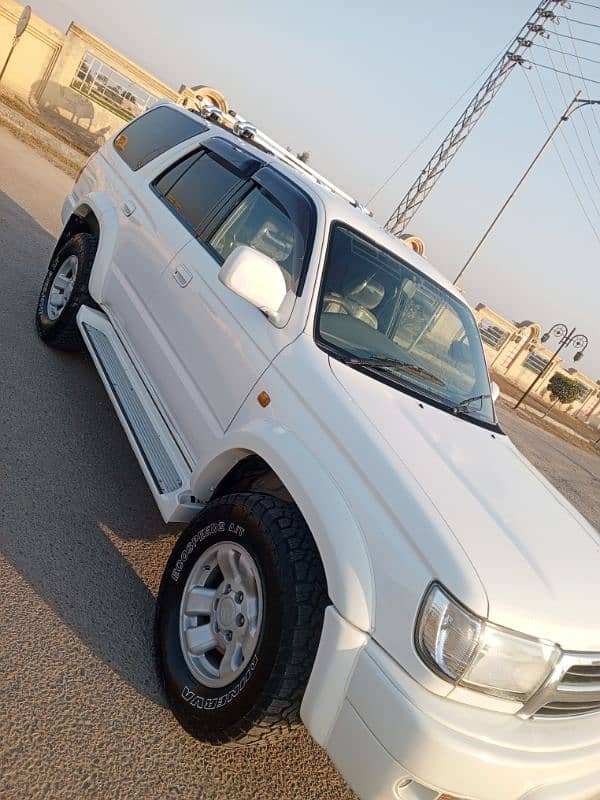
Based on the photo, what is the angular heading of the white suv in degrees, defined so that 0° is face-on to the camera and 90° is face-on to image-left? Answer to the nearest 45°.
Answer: approximately 315°

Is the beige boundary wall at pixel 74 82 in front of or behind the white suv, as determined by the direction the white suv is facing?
behind

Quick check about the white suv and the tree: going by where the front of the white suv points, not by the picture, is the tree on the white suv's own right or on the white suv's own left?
on the white suv's own left

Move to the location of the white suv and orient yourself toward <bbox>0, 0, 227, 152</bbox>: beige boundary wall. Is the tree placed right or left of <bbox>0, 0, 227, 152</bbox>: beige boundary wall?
right

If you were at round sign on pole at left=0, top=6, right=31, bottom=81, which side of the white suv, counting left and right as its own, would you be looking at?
back

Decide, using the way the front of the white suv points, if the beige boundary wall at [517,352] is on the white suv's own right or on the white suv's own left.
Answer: on the white suv's own left
